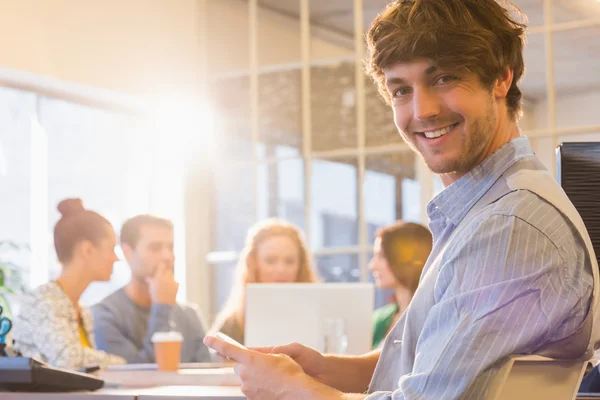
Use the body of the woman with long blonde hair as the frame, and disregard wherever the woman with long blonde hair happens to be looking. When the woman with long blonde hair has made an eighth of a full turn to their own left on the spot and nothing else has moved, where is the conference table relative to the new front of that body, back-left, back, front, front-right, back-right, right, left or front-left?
front-right

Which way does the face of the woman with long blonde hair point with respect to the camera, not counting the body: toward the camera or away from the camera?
toward the camera

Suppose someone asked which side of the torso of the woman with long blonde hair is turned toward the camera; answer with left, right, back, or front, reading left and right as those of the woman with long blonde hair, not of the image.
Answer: front

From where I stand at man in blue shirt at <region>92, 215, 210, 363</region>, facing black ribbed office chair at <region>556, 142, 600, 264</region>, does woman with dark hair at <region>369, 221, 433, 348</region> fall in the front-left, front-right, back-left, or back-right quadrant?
front-left

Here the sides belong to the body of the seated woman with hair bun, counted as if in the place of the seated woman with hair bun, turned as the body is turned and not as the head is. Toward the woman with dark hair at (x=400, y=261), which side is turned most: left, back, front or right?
front

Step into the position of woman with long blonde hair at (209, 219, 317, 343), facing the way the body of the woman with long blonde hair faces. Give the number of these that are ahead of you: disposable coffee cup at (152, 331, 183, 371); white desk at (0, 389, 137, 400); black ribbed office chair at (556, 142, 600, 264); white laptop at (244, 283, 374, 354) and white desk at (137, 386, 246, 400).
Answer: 5

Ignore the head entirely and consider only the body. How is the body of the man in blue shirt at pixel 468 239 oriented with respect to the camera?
to the viewer's left

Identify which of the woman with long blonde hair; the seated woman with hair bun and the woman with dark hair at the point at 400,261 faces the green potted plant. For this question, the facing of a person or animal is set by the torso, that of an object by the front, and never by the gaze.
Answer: the woman with dark hair

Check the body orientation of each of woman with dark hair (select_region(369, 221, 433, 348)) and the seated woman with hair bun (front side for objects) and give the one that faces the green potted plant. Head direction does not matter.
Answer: the woman with dark hair

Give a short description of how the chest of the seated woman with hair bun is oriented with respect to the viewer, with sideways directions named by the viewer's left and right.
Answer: facing to the right of the viewer

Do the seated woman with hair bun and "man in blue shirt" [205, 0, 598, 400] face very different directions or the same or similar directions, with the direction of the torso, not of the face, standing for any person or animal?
very different directions

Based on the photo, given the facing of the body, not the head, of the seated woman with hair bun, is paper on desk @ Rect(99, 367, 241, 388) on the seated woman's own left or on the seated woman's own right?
on the seated woman's own right

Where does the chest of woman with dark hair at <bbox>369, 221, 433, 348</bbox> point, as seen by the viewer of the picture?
to the viewer's left

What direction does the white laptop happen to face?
away from the camera

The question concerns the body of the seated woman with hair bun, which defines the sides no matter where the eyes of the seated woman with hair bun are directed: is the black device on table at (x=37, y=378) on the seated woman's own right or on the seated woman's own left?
on the seated woman's own right

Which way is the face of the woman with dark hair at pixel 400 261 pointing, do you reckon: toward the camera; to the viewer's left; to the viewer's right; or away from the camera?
to the viewer's left

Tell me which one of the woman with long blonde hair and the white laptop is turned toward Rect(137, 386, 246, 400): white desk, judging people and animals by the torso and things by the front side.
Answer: the woman with long blonde hair

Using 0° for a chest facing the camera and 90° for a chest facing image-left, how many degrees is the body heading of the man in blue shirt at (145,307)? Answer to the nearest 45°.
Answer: approximately 315°

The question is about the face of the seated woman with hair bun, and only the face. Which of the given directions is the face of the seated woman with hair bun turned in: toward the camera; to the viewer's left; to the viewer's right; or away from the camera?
to the viewer's right

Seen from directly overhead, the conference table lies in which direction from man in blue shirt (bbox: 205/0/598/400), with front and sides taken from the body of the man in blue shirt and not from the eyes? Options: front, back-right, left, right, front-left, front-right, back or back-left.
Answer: front-right
